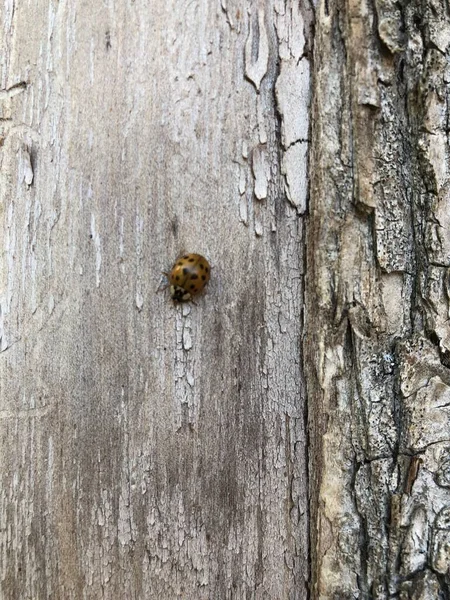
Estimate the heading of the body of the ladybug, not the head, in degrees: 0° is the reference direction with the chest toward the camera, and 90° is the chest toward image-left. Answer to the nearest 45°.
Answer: approximately 45°
